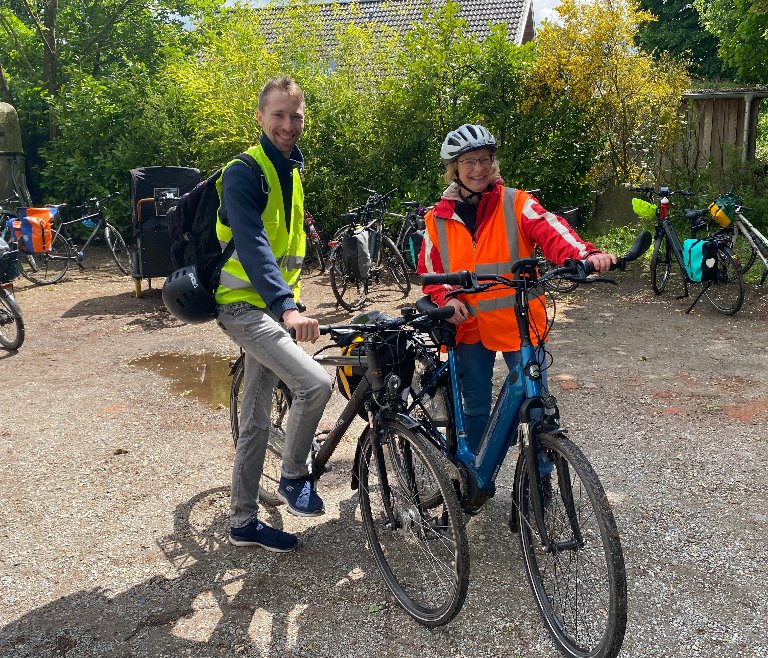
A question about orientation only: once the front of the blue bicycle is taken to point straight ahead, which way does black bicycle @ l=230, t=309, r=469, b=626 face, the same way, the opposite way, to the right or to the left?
the same way

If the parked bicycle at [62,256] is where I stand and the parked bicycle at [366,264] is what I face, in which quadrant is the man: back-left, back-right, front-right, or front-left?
front-right

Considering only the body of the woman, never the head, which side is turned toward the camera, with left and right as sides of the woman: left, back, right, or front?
front

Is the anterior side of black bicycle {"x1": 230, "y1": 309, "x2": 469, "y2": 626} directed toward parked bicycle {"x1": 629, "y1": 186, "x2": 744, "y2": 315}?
no

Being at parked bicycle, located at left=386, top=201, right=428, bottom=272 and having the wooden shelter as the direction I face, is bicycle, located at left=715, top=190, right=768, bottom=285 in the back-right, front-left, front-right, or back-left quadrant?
front-right

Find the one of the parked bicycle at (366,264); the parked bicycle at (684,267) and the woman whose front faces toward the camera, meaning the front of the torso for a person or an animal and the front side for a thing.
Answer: the woman

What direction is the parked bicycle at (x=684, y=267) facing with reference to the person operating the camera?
facing away from the viewer and to the left of the viewer

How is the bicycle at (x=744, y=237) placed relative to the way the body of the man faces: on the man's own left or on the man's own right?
on the man's own left

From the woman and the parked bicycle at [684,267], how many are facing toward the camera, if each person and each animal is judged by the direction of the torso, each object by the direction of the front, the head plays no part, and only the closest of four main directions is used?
1

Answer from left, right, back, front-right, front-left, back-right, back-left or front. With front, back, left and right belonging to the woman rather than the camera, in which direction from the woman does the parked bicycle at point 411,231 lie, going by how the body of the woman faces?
back

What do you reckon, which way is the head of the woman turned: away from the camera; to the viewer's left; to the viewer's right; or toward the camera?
toward the camera

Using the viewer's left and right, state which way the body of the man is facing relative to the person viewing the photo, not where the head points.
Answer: facing the viewer and to the right of the viewer
